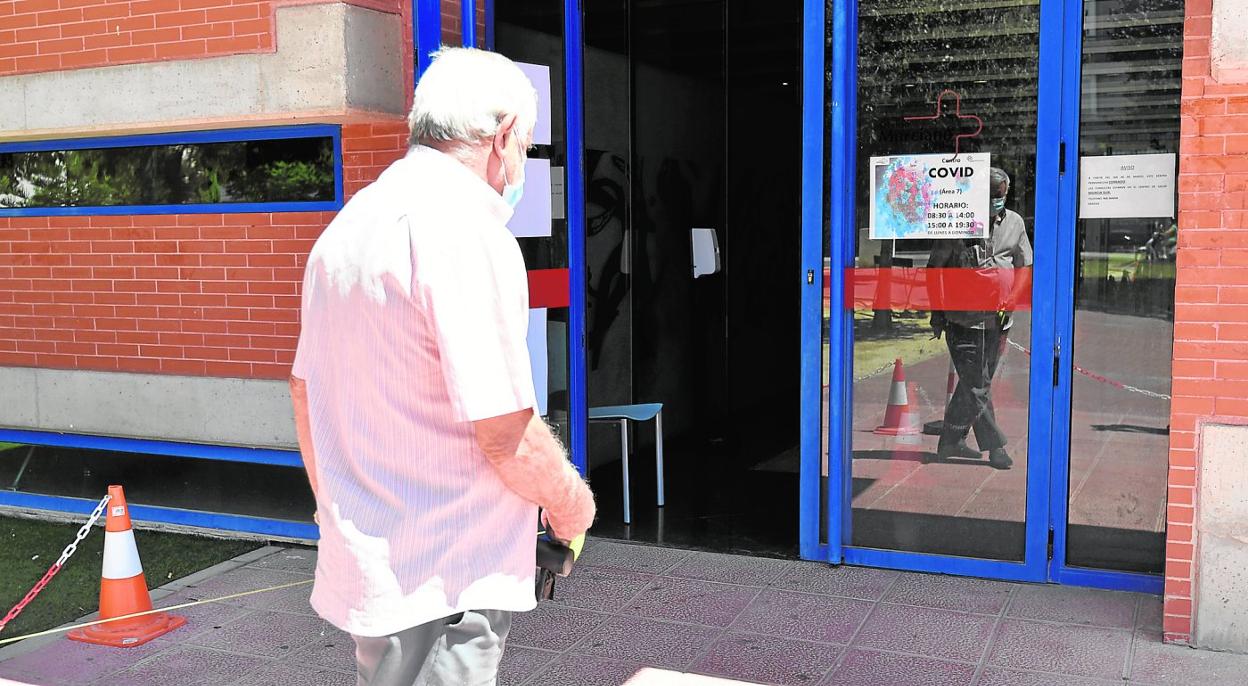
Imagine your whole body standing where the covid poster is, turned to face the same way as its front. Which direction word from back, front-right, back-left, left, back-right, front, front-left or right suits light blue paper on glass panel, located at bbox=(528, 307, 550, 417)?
right

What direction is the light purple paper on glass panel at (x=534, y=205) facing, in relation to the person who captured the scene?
facing the viewer

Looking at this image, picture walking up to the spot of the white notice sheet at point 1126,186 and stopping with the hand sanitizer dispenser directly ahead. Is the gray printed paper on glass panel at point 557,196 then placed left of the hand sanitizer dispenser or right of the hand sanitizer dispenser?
left

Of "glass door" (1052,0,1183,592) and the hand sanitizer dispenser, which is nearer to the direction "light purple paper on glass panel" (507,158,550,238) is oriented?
the glass door

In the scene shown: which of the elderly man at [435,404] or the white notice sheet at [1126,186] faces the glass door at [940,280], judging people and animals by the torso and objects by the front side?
the elderly man

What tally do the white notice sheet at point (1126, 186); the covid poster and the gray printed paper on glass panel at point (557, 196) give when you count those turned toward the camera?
3

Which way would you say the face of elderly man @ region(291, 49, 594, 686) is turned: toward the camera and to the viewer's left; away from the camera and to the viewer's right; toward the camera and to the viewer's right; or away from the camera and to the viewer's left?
away from the camera and to the viewer's right

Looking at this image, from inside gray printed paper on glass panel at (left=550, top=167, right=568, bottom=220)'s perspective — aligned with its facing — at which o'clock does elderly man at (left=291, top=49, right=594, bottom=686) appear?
The elderly man is roughly at 12 o'clock from the gray printed paper on glass panel.

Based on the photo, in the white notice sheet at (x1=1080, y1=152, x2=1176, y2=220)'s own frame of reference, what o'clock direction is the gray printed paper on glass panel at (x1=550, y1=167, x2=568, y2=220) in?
The gray printed paper on glass panel is roughly at 3 o'clock from the white notice sheet.

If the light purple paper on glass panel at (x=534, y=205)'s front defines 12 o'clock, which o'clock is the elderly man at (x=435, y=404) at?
The elderly man is roughly at 12 o'clock from the light purple paper on glass panel.

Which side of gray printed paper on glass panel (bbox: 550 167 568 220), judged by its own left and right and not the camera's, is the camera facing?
front

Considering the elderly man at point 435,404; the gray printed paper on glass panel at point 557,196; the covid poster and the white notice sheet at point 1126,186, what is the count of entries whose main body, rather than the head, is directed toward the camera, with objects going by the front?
3
